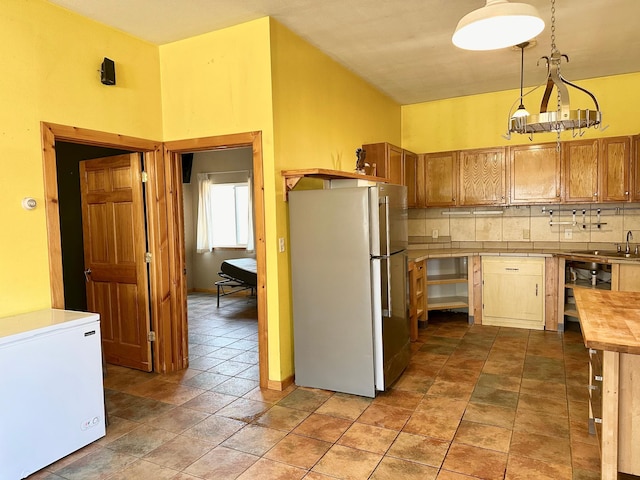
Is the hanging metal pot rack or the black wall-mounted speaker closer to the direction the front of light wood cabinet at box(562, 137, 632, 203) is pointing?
the hanging metal pot rack

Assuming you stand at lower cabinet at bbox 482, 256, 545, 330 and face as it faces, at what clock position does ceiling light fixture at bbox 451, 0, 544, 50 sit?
The ceiling light fixture is roughly at 12 o'clock from the lower cabinet.

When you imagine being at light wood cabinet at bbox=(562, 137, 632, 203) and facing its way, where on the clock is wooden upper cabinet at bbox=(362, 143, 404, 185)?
The wooden upper cabinet is roughly at 2 o'clock from the light wood cabinet.

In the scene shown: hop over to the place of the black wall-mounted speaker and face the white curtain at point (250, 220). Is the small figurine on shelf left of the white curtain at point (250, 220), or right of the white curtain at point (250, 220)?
right

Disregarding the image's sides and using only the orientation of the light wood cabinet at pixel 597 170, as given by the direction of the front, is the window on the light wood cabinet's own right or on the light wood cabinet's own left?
on the light wood cabinet's own right

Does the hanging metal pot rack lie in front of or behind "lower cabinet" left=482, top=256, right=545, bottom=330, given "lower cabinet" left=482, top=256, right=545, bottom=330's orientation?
in front

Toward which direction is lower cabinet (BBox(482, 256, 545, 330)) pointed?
toward the camera

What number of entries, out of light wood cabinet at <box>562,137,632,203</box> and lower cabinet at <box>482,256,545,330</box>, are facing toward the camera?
2

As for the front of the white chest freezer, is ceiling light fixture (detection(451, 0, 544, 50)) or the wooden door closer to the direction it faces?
the ceiling light fixture

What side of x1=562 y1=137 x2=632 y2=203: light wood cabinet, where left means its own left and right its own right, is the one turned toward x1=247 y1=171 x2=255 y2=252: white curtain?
right

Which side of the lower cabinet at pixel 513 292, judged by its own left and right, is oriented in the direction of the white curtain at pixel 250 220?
right

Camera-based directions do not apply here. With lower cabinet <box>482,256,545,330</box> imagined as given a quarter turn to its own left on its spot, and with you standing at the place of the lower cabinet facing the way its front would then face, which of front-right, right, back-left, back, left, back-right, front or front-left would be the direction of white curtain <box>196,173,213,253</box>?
back
